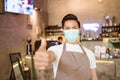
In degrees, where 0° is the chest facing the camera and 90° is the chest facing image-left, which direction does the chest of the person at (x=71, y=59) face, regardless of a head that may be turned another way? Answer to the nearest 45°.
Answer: approximately 0°

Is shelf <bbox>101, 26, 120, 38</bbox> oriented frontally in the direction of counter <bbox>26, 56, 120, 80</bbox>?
yes

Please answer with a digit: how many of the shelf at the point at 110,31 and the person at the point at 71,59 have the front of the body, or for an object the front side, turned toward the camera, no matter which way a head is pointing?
2

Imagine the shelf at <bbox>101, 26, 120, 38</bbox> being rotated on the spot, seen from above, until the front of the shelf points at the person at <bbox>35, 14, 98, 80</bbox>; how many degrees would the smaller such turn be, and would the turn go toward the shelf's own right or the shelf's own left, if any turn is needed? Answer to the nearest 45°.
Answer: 0° — it already faces them
